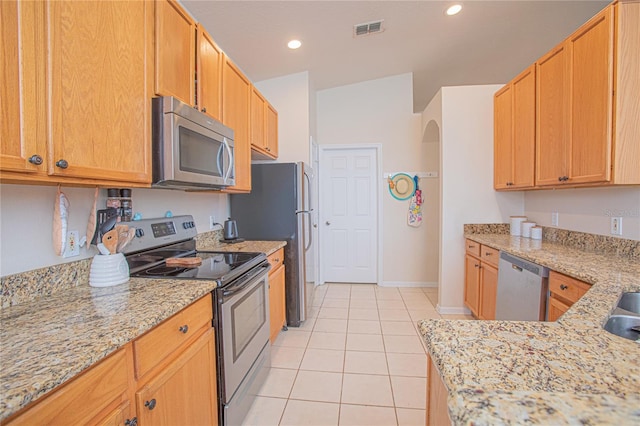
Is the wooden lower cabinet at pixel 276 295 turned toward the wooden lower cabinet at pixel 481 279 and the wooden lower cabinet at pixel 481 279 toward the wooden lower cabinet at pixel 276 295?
yes

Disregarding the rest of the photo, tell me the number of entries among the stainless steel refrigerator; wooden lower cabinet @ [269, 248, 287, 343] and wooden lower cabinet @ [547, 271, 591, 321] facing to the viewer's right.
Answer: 2

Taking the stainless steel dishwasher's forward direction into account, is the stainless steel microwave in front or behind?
in front

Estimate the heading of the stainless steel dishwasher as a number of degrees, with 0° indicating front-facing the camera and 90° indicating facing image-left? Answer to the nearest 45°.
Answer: approximately 45°

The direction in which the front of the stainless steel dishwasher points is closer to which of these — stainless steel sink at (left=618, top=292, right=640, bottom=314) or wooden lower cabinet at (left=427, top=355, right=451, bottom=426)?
the wooden lower cabinet

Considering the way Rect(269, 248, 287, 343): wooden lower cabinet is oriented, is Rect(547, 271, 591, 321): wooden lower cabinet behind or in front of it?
in front

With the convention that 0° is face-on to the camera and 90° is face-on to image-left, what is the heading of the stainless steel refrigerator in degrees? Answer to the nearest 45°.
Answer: approximately 270°

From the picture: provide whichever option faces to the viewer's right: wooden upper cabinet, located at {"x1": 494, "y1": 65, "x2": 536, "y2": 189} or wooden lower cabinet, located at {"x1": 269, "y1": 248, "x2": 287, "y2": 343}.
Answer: the wooden lower cabinet

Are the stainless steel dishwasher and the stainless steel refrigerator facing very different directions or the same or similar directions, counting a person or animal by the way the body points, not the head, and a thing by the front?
very different directions

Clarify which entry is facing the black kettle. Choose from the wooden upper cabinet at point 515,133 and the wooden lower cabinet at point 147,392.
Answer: the wooden upper cabinet
